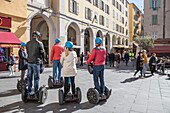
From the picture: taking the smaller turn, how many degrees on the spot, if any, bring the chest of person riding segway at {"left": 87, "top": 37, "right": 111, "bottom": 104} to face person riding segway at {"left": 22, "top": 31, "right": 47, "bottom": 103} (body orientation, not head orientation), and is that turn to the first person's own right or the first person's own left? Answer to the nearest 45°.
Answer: approximately 45° to the first person's own left

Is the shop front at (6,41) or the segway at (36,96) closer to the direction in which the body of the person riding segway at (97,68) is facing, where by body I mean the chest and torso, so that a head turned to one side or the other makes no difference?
the shop front

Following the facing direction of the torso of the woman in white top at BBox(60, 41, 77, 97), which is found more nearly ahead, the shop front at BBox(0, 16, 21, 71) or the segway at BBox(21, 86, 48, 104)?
the shop front

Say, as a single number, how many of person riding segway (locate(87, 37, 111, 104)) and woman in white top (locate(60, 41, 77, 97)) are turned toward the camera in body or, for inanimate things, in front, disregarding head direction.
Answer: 0

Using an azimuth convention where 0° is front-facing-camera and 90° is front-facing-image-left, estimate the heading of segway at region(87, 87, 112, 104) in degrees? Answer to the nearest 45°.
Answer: approximately 135°

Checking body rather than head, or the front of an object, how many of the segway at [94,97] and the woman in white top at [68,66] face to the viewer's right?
0

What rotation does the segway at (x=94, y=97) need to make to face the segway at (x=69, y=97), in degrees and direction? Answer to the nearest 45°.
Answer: approximately 45° to its left

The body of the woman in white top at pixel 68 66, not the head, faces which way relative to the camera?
away from the camera

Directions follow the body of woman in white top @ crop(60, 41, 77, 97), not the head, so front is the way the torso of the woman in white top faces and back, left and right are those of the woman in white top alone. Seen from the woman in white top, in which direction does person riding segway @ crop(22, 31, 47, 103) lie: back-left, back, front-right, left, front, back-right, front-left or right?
left

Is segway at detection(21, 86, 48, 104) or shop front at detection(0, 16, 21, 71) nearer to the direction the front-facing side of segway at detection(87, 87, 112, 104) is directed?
the shop front
